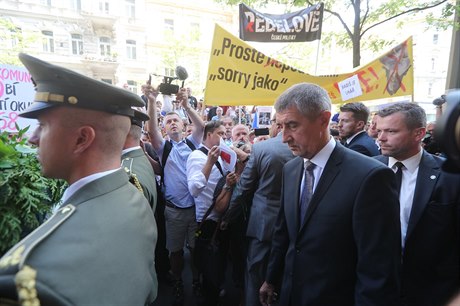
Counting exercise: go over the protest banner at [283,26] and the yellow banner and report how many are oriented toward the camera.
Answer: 2

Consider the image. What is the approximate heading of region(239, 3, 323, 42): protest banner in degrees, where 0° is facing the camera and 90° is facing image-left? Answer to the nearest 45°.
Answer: approximately 0°

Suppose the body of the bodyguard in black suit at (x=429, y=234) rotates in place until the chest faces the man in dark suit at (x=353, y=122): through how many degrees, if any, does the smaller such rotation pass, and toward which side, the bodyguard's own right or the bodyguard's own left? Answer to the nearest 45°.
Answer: approximately 90° to the bodyguard's own right

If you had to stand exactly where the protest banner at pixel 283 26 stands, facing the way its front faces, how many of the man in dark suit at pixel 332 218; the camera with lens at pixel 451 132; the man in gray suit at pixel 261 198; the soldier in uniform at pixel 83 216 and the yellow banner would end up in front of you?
5

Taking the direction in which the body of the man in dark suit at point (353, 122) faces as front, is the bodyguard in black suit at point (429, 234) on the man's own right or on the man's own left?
on the man's own left

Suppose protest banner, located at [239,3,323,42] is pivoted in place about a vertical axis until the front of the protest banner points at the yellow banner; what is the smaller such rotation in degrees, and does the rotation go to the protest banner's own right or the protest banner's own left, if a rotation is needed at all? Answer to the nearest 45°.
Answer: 0° — it already faces it

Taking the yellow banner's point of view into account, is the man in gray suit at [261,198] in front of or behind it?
in front

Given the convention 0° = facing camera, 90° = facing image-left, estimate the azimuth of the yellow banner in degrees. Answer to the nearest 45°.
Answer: approximately 0°
